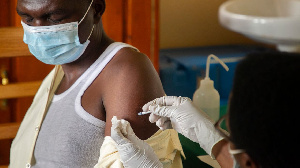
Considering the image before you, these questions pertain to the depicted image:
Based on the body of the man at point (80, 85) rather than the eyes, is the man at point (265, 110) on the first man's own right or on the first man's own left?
on the first man's own left

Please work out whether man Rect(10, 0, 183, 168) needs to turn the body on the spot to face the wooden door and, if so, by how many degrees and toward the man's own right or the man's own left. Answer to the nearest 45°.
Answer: approximately 135° to the man's own right

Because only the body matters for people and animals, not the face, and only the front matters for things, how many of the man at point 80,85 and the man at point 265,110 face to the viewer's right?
0

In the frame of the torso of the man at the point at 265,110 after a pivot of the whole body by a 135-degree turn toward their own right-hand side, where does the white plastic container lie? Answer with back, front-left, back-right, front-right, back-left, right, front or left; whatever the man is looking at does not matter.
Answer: left

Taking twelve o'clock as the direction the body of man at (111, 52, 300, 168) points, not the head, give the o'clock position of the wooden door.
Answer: The wooden door is roughly at 1 o'clock from the man.

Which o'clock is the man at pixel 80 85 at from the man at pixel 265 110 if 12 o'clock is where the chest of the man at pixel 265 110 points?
the man at pixel 80 85 is roughly at 12 o'clock from the man at pixel 265 110.

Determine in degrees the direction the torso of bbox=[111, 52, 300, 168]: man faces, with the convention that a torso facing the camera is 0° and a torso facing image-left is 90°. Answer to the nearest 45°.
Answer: approximately 135°
